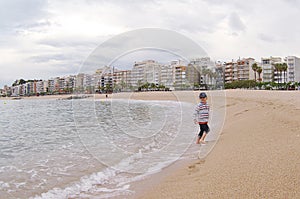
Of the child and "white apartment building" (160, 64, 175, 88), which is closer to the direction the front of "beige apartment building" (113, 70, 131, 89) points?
the child

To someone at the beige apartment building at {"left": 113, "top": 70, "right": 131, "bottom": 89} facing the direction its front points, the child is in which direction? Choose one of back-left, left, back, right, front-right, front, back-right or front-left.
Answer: front

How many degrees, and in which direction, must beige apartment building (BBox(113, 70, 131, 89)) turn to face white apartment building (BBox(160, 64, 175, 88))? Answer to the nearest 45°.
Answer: approximately 135° to its left

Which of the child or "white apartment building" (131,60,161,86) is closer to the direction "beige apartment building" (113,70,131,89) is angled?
the child

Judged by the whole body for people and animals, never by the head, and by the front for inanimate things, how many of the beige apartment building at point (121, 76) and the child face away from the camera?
0

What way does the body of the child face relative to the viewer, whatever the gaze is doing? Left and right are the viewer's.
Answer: facing the viewer and to the left of the viewer

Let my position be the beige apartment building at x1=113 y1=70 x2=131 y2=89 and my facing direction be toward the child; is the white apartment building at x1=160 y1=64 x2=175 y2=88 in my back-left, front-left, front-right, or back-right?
front-left

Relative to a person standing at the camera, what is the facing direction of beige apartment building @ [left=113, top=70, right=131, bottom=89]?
facing the viewer
